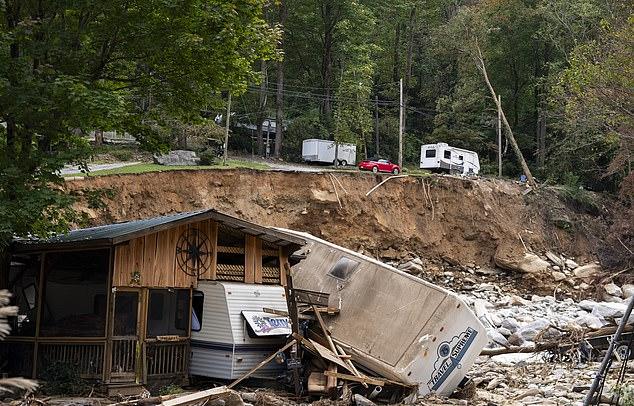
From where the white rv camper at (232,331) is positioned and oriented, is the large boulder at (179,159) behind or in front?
behind

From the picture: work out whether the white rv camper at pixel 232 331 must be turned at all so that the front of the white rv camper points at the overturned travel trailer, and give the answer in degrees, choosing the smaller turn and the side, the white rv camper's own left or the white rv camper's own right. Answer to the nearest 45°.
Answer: approximately 45° to the white rv camper's own left

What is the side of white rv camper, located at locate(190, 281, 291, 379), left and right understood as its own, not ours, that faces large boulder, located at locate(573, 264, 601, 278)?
left

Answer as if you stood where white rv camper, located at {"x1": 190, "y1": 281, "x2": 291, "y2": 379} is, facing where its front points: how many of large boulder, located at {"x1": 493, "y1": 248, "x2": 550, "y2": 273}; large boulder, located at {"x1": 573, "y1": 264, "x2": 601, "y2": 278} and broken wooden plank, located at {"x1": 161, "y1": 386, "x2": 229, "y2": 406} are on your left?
2

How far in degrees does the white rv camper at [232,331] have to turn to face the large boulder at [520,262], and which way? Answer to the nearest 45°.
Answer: approximately 90° to its left

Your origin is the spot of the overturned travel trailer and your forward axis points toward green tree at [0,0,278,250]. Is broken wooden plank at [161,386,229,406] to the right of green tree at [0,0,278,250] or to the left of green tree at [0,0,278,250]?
left

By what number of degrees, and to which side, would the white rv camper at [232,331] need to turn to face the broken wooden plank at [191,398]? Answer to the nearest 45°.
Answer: approximately 45° to its right

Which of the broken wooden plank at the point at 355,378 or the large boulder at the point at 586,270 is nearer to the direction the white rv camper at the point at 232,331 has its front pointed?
the broken wooden plank

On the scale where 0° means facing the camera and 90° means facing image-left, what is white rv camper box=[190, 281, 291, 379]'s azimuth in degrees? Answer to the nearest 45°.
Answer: approximately 315°

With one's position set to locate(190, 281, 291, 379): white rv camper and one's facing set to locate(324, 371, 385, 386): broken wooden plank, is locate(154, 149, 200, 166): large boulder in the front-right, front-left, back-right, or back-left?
back-left
